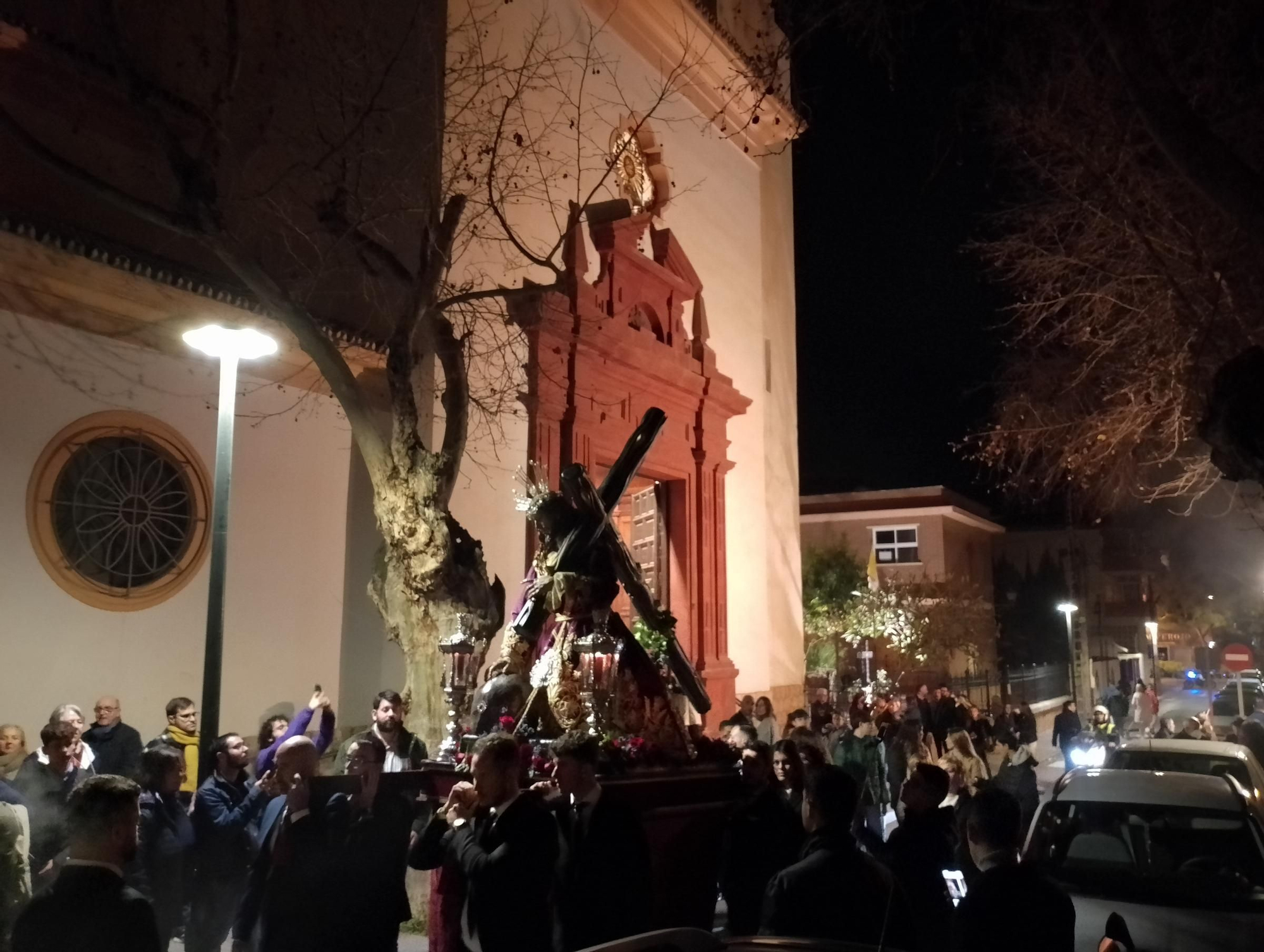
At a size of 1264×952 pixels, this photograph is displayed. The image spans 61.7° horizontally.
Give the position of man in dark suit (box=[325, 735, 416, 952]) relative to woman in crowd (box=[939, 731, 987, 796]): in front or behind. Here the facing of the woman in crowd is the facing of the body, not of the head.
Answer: in front

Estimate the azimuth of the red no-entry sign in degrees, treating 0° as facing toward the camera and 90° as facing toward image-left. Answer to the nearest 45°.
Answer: approximately 0°

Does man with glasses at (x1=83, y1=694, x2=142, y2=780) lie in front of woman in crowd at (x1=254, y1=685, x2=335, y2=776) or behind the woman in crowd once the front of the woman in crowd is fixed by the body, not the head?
behind

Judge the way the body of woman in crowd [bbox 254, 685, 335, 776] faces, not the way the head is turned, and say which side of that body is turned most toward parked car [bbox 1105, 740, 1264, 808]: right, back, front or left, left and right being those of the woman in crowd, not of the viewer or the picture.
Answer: front

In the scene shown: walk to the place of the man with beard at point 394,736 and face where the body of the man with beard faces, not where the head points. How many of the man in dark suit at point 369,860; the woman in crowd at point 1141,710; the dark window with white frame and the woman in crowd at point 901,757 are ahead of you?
1

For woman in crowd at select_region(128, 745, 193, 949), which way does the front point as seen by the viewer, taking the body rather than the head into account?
to the viewer's right

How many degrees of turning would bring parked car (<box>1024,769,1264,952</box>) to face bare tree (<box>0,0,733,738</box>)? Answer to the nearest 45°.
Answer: approximately 90° to its right

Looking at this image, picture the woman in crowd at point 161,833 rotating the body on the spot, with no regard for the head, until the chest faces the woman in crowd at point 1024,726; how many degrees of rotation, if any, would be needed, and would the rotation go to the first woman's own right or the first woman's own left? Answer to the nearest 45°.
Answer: approximately 45° to the first woman's own left
